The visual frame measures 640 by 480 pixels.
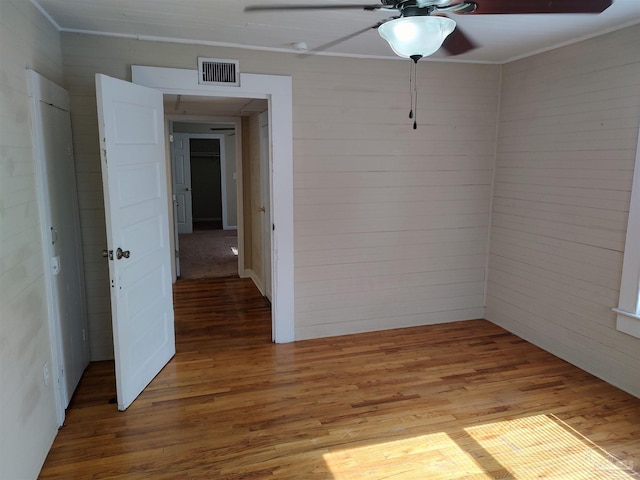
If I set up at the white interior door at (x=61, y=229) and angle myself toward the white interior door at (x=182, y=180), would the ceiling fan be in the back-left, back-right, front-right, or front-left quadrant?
back-right

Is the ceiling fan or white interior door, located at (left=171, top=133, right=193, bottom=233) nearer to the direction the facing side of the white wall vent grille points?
the ceiling fan

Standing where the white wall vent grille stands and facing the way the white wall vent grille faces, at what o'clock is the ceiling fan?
The ceiling fan is roughly at 11 o'clock from the white wall vent grille.

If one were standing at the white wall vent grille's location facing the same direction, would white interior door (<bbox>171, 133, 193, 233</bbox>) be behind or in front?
behind

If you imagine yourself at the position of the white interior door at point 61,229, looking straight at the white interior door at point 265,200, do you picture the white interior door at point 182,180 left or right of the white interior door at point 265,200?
left

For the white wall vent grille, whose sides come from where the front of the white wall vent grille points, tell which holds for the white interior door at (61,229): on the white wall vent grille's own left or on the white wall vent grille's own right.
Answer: on the white wall vent grille's own right

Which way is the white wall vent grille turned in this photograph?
toward the camera

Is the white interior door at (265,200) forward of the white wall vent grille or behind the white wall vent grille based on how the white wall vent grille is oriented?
behind
